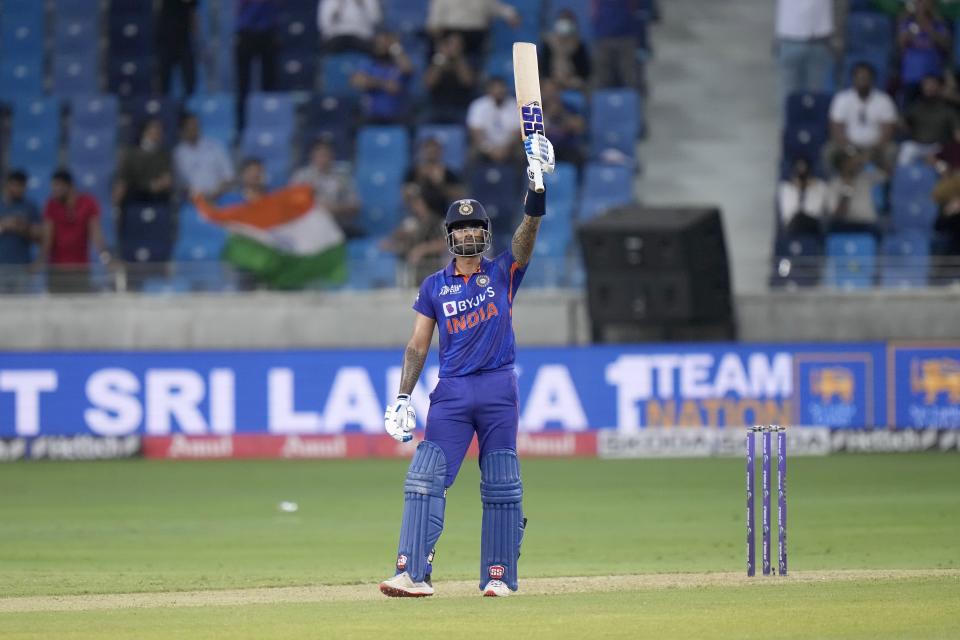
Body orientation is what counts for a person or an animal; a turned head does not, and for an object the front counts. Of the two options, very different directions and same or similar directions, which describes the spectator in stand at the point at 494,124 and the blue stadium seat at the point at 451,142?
same or similar directions

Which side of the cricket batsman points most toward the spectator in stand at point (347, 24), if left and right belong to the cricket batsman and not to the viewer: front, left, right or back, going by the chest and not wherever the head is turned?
back

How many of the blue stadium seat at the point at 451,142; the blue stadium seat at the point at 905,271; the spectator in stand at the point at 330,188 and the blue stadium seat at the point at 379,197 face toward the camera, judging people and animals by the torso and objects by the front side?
4

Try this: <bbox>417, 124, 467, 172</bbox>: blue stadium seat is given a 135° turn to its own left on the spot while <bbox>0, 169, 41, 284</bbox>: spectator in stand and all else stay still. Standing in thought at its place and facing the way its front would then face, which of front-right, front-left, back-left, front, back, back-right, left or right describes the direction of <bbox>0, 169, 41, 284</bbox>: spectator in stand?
back-left

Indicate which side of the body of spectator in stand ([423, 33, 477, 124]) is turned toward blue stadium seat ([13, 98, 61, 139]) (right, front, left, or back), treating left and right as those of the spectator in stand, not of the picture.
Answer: right

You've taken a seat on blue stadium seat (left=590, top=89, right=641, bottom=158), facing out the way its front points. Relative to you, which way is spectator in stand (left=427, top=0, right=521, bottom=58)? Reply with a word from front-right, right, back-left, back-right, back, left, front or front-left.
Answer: right

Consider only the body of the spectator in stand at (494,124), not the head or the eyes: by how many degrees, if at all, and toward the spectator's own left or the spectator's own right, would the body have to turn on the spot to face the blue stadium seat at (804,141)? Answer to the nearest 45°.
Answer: approximately 90° to the spectator's own left

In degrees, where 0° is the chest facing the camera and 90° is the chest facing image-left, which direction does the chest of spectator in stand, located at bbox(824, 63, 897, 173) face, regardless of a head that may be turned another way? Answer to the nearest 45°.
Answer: approximately 0°

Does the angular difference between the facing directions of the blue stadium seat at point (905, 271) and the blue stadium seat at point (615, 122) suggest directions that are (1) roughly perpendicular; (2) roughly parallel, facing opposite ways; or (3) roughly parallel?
roughly parallel

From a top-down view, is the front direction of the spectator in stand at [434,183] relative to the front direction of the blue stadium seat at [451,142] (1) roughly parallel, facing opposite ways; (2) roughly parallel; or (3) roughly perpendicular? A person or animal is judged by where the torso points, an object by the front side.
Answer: roughly parallel

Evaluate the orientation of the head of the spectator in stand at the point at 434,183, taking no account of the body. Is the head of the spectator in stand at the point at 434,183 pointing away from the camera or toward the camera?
toward the camera

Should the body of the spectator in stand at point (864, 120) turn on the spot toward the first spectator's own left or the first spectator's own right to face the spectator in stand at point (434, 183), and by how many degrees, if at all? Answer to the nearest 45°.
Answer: approximately 90° to the first spectator's own right

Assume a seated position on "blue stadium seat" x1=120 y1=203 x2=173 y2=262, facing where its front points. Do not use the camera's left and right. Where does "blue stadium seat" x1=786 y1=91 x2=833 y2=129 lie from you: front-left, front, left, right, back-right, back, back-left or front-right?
left

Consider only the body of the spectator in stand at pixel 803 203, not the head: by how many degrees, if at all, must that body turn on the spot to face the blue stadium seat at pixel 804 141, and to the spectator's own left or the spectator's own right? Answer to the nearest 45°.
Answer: approximately 180°

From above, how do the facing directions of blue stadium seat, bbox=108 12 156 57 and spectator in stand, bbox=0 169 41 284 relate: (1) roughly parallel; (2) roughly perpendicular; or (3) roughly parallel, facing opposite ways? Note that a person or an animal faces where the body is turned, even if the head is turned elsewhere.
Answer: roughly parallel
